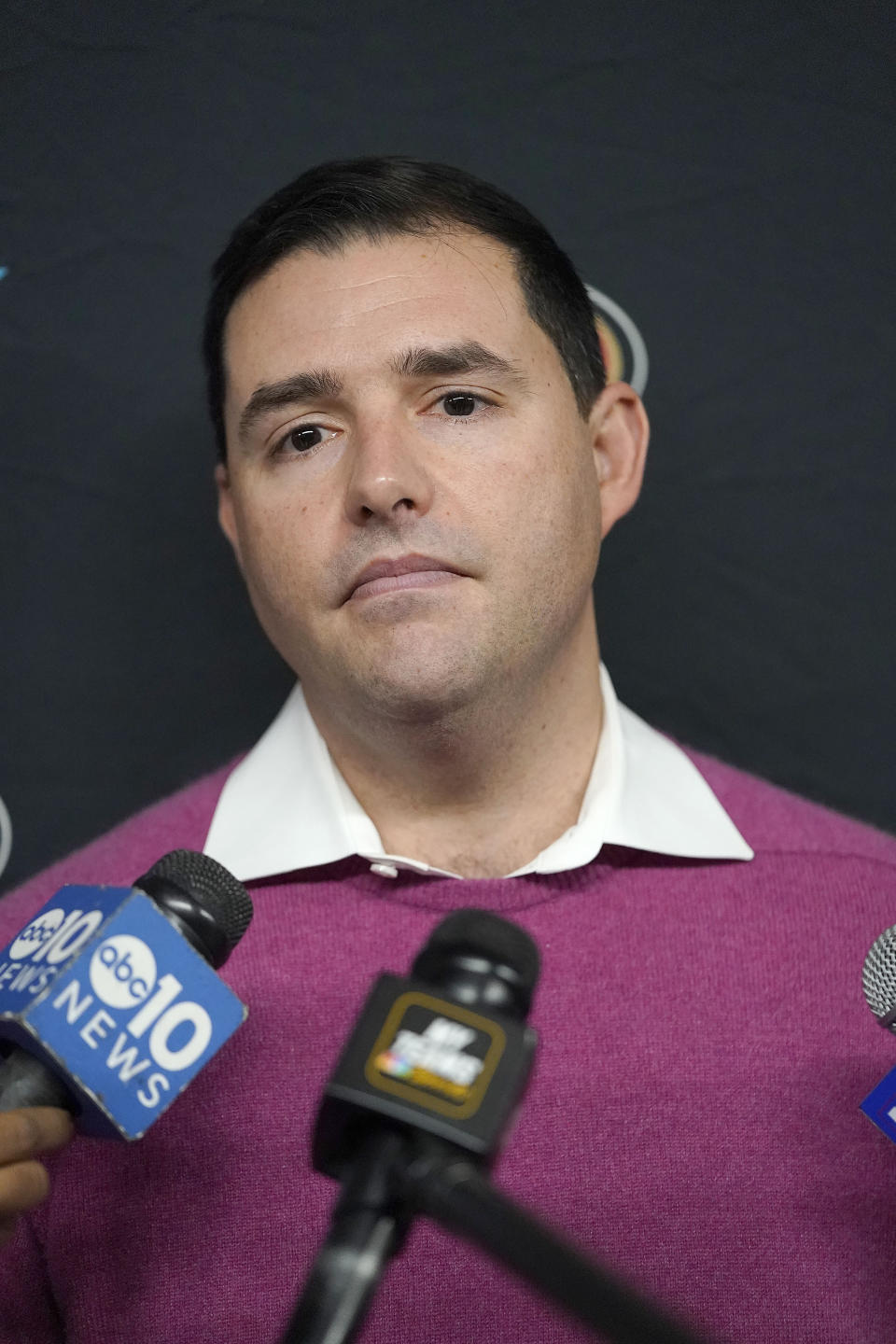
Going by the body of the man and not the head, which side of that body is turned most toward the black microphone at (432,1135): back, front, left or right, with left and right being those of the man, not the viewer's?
front

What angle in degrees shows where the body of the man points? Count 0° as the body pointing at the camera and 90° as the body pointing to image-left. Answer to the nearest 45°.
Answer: approximately 0°

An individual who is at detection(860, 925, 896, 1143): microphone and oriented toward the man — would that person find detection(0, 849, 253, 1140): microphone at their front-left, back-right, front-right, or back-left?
front-left

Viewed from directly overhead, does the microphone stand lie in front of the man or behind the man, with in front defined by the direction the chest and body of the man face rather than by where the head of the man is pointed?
in front
